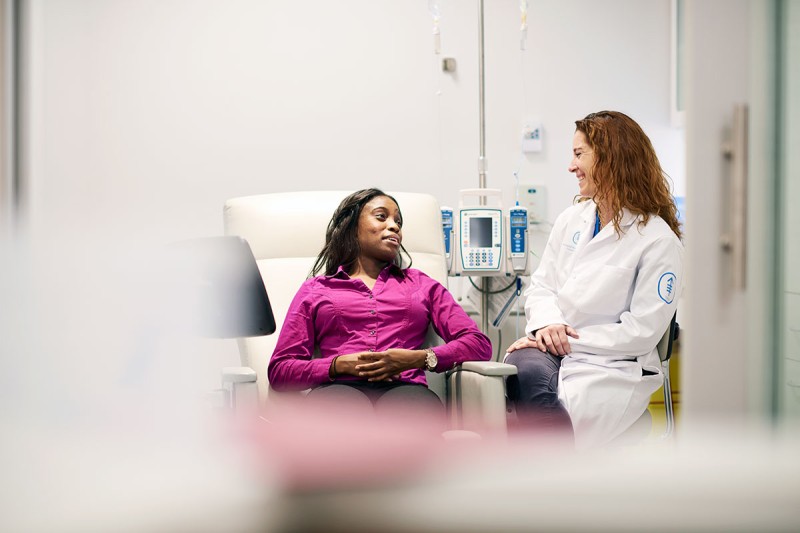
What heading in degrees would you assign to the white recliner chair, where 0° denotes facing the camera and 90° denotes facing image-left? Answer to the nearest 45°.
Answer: approximately 0°

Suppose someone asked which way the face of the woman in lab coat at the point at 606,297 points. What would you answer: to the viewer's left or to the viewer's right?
to the viewer's left

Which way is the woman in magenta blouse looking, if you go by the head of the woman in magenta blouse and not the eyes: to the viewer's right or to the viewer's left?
to the viewer's right
